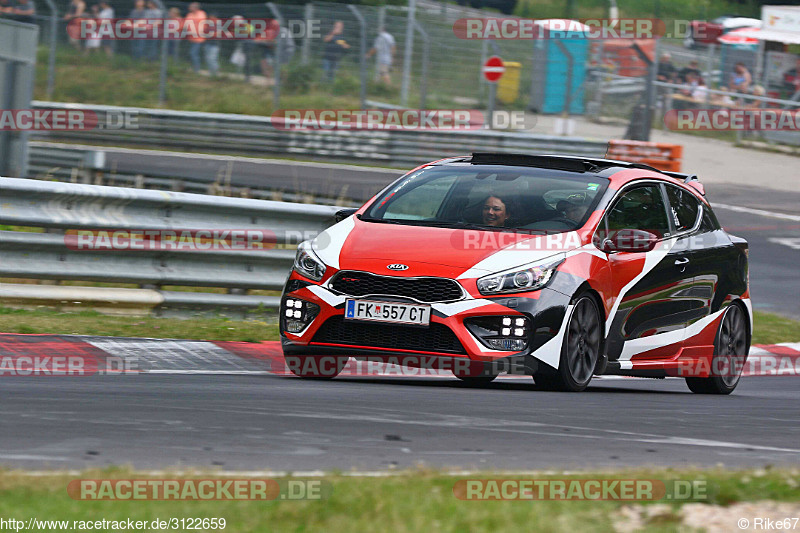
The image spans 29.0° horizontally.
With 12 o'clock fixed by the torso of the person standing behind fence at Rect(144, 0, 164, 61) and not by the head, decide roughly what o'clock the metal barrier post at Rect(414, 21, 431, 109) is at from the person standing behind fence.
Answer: The metal barrier post is roughly at 9 o'clock from the person standing behind fence.

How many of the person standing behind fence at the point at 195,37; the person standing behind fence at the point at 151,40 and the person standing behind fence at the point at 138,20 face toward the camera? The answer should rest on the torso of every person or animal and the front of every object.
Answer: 3

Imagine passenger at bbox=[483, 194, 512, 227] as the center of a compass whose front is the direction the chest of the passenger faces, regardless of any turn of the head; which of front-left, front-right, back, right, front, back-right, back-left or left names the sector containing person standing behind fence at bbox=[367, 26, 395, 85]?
back-right

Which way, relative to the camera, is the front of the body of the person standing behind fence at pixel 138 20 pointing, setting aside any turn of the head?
toward the camera

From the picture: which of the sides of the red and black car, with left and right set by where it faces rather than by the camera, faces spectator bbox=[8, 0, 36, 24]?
right

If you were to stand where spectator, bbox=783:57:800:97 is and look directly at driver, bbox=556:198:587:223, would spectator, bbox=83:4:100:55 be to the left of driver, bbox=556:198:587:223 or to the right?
right

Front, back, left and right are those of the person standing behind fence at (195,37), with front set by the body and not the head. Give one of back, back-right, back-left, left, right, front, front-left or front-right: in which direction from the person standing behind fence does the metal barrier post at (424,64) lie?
left

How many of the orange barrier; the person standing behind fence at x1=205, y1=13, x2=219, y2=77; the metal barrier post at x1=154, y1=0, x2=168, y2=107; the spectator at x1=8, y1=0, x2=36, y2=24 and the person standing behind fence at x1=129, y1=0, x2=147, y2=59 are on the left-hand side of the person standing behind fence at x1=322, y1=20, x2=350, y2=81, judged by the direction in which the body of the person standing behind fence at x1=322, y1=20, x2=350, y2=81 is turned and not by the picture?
1

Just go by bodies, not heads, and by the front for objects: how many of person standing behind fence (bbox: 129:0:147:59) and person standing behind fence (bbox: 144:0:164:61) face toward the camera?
2

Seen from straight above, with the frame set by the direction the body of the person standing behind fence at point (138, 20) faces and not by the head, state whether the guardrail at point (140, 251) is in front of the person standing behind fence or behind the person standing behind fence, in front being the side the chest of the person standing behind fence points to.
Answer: in front

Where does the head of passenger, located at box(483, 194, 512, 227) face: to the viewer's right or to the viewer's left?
to the viewer's left

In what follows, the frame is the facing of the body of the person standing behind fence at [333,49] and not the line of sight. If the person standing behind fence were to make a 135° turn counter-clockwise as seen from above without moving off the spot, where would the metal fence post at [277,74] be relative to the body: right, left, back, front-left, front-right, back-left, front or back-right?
back

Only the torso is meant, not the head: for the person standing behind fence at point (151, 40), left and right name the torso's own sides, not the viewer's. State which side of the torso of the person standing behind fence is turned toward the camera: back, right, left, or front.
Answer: front

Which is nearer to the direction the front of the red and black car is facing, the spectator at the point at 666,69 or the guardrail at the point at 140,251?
the guardrail
